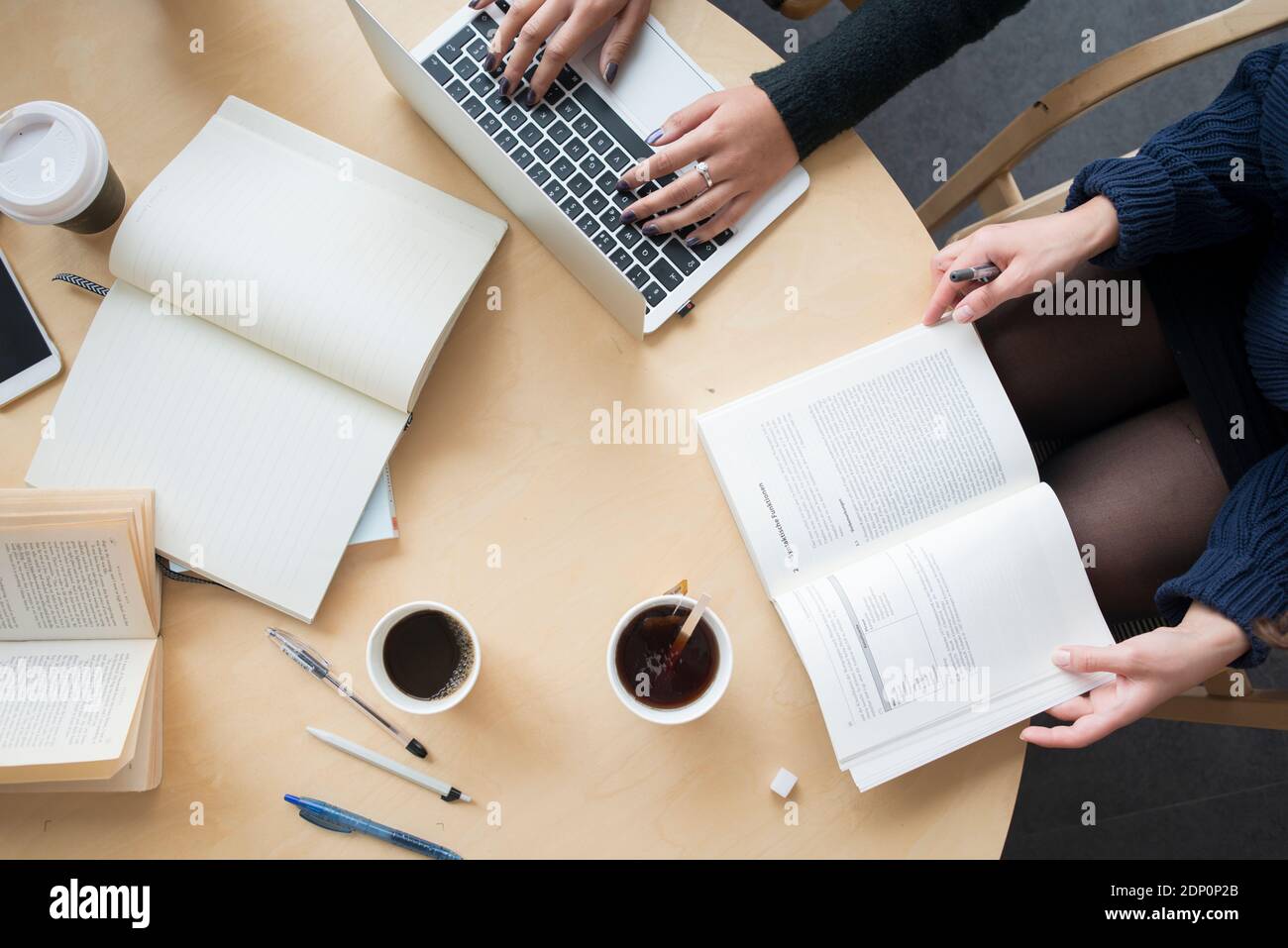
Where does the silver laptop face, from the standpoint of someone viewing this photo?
facing away from the viewer and to the right of the viewer
